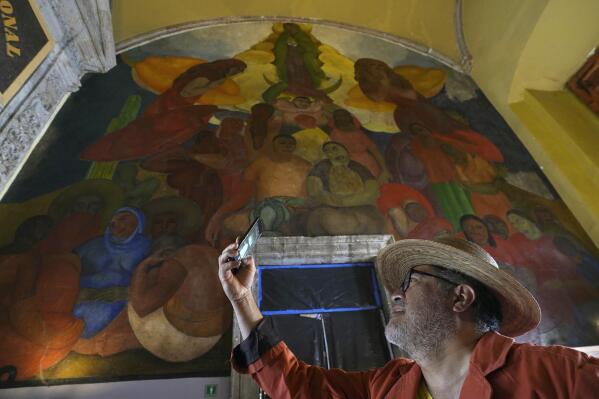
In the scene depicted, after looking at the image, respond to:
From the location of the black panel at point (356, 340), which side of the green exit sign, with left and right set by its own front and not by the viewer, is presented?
left

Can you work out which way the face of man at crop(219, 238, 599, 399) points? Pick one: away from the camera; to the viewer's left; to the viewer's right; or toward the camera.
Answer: to the viewer's left

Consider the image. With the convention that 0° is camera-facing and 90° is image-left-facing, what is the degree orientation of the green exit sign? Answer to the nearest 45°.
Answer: approximately 0°

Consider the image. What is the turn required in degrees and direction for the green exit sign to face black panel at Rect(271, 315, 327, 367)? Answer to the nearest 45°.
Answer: approximately 90° to its left

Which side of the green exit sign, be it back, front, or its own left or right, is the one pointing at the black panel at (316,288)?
left

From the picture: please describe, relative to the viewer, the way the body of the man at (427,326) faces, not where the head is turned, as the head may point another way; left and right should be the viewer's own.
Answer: facing the viewer and to the left of the viewer

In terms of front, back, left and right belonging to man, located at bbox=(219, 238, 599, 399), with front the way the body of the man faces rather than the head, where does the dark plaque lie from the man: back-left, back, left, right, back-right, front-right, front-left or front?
front-right
